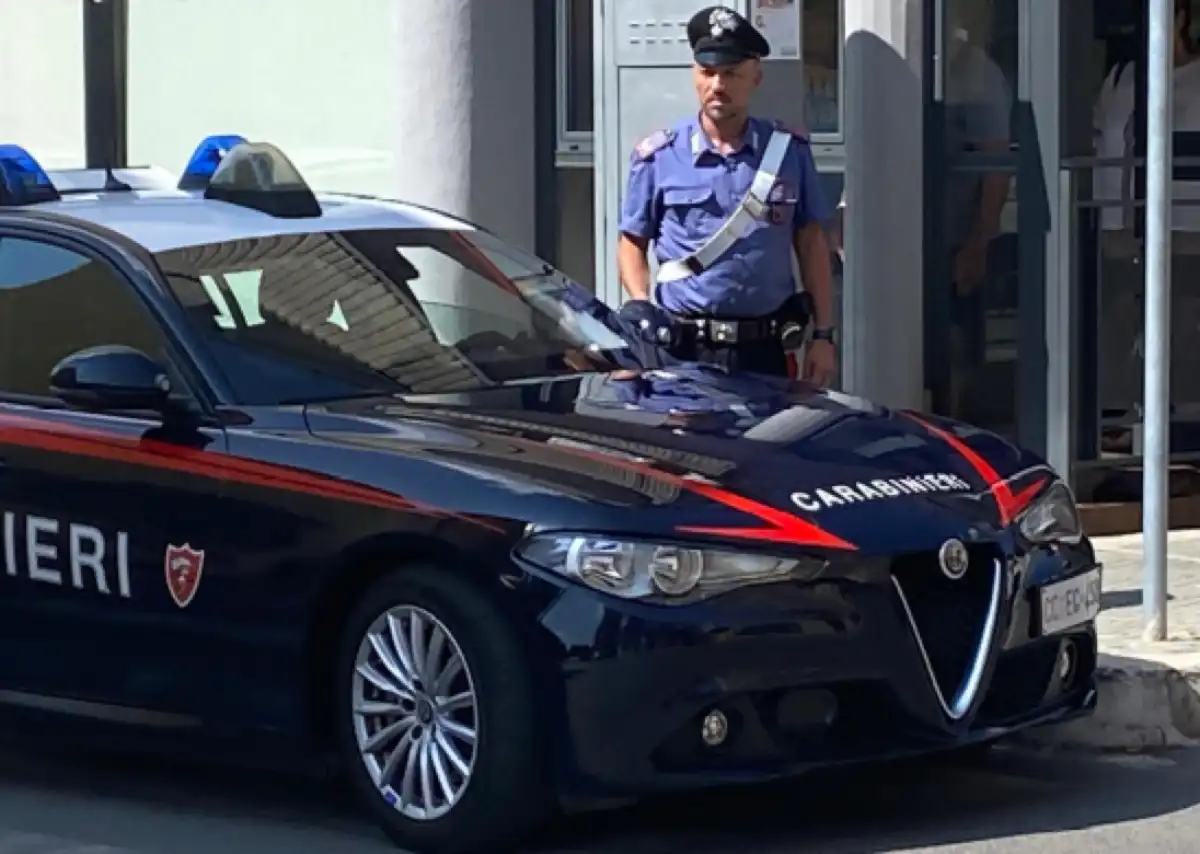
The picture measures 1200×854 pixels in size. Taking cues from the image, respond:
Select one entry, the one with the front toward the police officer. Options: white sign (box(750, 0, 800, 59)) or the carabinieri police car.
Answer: the white sign

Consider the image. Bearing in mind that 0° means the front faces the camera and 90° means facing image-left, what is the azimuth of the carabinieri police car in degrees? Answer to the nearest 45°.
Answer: approximately 315°

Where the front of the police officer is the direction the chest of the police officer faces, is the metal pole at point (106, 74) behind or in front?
behind

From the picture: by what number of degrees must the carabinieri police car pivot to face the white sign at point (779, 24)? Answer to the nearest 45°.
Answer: approximately 135° to its left

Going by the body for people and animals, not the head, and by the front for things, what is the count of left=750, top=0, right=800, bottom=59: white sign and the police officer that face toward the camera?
2

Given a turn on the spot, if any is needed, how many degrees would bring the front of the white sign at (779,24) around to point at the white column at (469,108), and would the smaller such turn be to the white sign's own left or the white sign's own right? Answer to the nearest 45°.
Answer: approximately 135° to the white sign's own right

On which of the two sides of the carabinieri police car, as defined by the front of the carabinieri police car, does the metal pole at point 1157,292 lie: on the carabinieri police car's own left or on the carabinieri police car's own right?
on the carabinieri police car's own left

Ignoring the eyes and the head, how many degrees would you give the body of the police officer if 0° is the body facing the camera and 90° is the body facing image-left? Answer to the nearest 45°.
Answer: approximately 0°

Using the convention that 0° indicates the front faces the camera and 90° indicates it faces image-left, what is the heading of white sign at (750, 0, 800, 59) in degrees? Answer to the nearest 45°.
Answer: approximately 0°

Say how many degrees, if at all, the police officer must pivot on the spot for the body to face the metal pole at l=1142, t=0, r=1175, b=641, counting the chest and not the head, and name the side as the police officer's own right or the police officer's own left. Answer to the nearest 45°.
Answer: approximately 45° to the police officer's own left
